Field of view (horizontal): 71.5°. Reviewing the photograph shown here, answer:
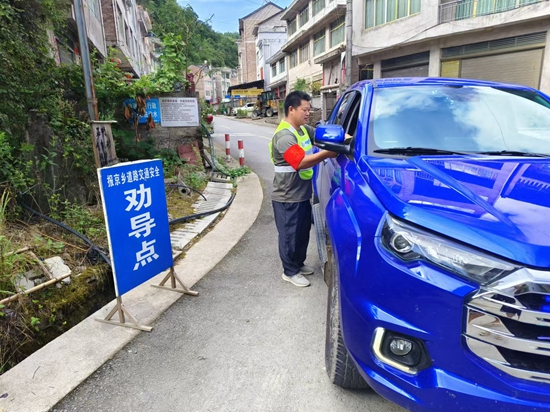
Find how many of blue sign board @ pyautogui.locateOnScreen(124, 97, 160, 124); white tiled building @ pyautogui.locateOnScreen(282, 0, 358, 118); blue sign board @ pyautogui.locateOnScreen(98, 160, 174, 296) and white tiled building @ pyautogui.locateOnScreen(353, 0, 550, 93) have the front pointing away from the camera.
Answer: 0

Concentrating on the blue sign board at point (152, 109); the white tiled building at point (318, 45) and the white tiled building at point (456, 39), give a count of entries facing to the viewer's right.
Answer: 0

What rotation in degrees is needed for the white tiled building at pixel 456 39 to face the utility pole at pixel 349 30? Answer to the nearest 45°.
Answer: approximately 45° to its right

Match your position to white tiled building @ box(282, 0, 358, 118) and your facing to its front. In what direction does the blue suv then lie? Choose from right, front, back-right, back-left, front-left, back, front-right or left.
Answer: front-left

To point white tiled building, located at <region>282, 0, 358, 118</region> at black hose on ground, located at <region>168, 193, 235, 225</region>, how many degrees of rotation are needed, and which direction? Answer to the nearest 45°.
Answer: approximately 45° to its left

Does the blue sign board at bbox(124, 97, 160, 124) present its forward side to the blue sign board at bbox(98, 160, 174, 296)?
yes

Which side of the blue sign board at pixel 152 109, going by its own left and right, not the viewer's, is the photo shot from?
front

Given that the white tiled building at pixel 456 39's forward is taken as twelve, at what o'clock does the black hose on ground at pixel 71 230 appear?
The black hose on ground is roughly at 11 o'clock from the white tiled building.

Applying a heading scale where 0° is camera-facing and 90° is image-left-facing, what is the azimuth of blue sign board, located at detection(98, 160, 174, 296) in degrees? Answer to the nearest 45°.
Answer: approximately 315°

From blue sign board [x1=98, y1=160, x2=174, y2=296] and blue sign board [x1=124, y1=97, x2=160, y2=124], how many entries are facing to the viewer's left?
0

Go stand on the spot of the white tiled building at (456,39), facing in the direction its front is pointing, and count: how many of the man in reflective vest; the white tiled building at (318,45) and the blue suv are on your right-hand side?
1

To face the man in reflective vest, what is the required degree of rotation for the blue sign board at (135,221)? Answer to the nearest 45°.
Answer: approximately 45° to its left

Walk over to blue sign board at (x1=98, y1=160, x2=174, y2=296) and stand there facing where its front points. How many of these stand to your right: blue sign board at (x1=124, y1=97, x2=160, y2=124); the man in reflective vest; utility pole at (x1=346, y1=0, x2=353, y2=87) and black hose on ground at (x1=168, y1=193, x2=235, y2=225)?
0

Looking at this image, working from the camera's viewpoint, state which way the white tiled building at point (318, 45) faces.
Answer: facing the viewer and to the left of the viewer

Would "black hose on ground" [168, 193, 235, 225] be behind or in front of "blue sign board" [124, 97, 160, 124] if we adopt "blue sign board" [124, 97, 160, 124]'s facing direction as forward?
in front

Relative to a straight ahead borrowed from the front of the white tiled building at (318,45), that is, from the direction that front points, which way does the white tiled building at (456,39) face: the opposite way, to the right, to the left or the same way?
the same way

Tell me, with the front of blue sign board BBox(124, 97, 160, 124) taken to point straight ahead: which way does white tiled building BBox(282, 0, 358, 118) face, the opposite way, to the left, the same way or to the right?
to the right
